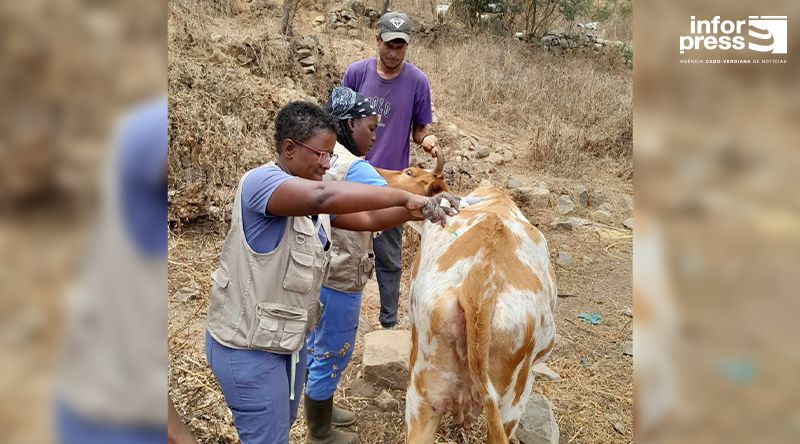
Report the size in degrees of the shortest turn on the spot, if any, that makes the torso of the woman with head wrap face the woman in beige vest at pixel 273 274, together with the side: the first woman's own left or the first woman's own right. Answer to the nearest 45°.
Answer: approximately 90° to the first woman's own right

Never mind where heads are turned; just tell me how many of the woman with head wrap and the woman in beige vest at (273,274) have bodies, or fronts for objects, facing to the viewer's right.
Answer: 2

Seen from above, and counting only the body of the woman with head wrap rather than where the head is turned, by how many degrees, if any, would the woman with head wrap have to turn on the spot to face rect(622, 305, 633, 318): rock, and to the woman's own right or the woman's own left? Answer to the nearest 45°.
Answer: approximately 45° to the woman's own left

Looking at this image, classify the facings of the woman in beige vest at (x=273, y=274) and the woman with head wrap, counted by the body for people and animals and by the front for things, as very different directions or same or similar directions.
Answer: same or similar directions

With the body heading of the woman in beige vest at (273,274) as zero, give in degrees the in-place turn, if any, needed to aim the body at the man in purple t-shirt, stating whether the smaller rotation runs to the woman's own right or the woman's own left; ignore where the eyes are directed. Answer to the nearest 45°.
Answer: approximately 90° to the woman's own left

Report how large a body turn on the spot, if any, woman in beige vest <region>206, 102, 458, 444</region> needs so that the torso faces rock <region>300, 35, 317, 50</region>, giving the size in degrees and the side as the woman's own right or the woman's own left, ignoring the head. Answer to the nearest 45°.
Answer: approximately 90° to the woman's own left

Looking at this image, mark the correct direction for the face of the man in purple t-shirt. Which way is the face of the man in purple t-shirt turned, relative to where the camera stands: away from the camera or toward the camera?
toward the camera

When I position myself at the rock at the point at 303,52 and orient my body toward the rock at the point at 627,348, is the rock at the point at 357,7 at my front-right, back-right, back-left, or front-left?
back-left

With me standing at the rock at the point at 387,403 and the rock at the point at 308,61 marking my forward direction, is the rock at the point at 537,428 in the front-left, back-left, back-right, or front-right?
back-right

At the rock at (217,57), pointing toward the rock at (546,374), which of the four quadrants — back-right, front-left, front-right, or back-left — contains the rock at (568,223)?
front-left

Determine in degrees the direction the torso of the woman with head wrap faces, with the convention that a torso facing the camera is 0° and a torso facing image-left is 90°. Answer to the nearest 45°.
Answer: approximately 270°

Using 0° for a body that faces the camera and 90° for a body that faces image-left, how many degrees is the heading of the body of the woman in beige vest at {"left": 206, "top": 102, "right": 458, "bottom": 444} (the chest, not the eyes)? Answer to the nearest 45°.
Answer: approximately 270°

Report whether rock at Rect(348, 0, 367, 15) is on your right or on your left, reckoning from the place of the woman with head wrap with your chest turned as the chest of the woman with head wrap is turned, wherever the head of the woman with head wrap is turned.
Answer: on your left
